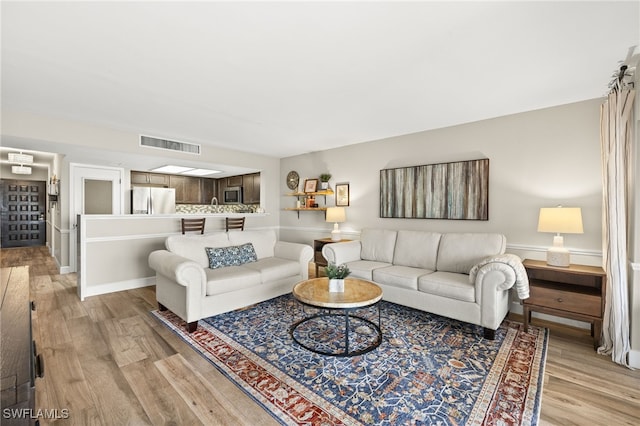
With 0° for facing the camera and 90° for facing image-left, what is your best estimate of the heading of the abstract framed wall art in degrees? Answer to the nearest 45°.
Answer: approximately 45°

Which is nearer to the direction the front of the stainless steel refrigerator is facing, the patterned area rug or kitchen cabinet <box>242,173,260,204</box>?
the patterned area rug

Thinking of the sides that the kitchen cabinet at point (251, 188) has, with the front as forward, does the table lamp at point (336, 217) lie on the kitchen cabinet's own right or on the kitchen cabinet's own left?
on the kitchen cabinet's own left

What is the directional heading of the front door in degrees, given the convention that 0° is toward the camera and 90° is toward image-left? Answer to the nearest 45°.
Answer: approximately 0°

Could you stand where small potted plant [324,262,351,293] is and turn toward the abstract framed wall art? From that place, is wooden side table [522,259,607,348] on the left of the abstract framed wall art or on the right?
right

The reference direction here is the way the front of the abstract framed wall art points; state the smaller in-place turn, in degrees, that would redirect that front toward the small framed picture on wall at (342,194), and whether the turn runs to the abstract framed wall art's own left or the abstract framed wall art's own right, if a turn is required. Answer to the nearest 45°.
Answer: approximately 45° to the abstract framed wall art's own right

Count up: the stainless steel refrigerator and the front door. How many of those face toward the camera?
2
